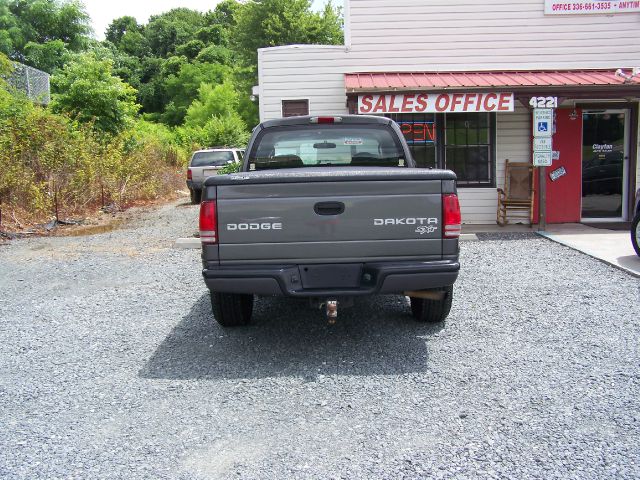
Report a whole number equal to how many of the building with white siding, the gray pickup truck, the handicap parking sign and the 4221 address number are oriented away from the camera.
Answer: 1

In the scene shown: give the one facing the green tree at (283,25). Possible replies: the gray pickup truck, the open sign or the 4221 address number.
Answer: the gray pickup truck

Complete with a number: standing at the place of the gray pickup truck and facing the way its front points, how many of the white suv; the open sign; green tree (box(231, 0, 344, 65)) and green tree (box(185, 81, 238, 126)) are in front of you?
4

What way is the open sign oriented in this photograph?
toward the camera

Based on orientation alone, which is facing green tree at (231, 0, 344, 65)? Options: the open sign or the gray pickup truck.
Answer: the gray pickup truck

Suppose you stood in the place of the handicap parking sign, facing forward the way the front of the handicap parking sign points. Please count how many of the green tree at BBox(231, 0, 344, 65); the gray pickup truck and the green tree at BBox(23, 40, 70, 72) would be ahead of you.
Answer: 1

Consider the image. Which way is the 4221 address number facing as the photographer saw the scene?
facing the viewer

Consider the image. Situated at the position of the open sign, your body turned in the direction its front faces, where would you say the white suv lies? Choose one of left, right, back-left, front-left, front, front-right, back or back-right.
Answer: back-right

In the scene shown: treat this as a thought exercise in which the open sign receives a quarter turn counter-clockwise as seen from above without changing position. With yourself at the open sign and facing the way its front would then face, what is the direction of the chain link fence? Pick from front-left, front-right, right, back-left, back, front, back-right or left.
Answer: back-left

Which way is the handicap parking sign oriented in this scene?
toward the camera

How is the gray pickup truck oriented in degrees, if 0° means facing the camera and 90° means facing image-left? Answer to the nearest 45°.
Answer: approximately 180°

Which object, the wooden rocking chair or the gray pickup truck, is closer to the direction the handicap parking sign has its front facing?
the gray pickup truck

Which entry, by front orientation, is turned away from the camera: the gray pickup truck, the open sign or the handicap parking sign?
the gray pickup truck

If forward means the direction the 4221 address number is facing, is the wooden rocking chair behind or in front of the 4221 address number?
behind
